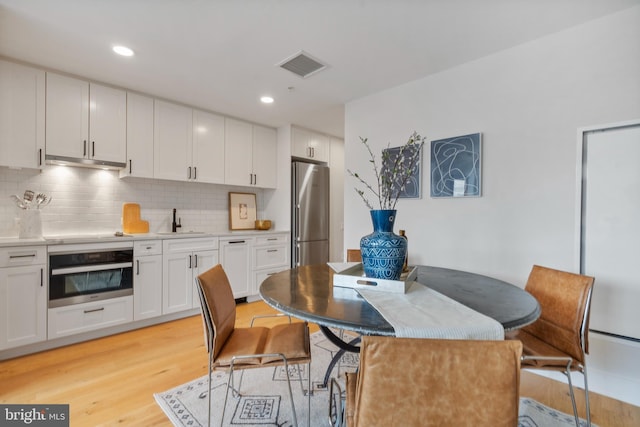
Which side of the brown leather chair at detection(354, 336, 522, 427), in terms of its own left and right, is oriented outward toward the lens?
back

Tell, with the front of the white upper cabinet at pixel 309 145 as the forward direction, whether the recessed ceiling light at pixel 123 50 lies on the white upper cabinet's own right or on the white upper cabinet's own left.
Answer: on the white upper cabinet's own right

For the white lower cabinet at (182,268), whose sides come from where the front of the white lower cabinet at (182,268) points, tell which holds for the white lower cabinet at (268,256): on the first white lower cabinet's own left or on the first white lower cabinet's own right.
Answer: on the first white lower cabinet's own left

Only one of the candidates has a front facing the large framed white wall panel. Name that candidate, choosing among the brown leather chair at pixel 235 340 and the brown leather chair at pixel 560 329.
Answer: the brown leather chair at pixel 235 340

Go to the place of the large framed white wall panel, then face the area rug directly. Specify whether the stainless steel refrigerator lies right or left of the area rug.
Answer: right

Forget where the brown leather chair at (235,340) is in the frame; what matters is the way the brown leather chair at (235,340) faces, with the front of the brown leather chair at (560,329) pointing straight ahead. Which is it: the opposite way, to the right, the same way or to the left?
the opposite way

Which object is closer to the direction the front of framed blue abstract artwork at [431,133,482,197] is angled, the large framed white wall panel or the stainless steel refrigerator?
the stainless steel refrigerator

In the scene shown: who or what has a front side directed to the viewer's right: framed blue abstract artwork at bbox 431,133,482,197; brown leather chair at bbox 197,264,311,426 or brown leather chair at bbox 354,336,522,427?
brown leather chair at bbox 197,264,311,426

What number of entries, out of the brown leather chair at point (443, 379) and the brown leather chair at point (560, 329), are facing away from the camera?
1

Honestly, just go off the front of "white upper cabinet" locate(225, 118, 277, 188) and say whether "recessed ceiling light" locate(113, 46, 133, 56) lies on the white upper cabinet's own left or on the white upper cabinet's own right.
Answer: on the white upper cabinet's own right

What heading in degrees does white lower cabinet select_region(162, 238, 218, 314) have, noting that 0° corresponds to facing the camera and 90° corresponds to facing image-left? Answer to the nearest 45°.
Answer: approximately 315°

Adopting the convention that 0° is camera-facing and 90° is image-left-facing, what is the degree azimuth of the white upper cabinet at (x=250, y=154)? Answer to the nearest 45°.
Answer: approximately 315°

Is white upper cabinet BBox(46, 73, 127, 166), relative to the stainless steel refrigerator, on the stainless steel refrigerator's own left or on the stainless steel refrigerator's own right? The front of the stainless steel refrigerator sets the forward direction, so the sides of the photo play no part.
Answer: on the stainless steel refrigerator's own right
